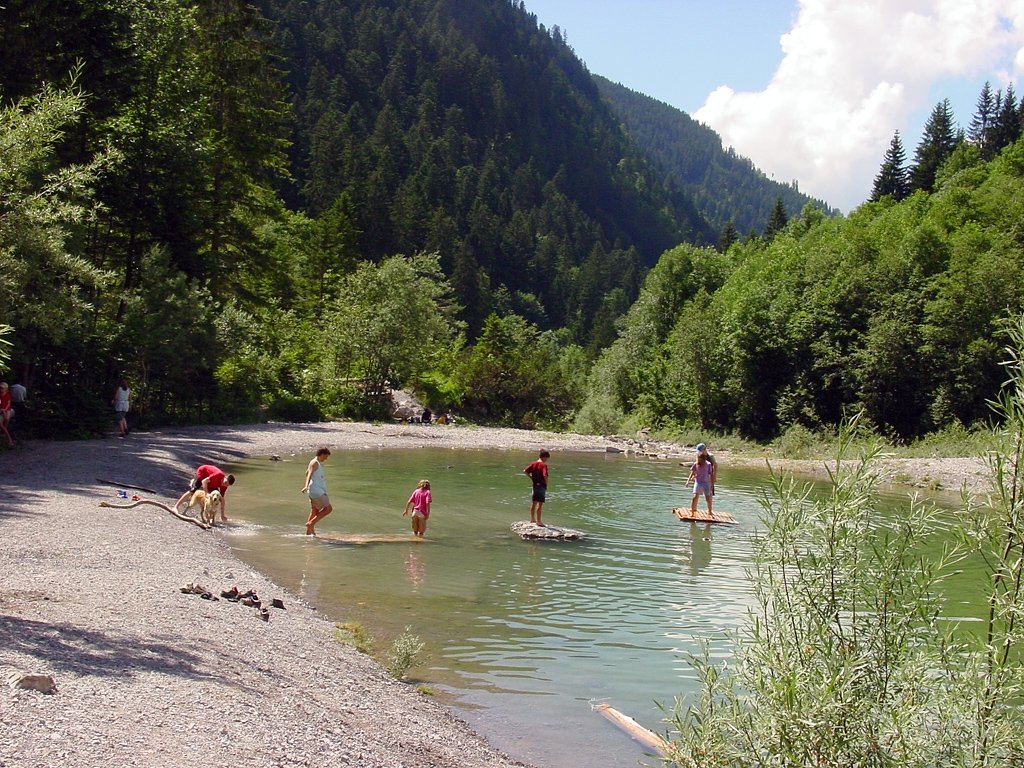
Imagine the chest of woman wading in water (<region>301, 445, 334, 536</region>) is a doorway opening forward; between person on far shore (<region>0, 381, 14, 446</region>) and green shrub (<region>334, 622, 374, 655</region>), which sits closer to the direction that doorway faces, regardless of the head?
the green shrub

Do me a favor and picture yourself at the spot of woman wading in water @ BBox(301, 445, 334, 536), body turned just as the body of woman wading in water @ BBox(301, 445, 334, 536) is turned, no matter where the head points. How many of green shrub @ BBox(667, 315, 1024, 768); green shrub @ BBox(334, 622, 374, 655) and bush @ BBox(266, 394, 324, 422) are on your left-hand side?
1

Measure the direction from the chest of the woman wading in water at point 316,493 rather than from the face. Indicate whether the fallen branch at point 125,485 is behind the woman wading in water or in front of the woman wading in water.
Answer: behind

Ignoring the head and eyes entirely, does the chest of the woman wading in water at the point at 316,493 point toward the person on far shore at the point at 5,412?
no

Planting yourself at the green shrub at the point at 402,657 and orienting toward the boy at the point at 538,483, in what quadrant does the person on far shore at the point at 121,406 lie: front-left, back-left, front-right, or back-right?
front-left
